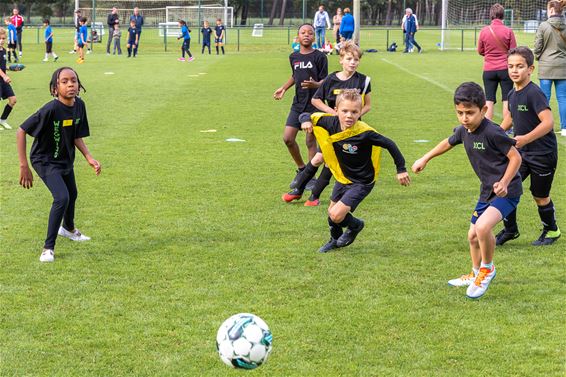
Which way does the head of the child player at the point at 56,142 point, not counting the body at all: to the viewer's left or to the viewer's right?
to the viewer's right

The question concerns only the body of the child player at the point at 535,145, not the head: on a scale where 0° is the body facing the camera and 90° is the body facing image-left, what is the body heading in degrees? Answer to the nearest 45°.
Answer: approximately 45°

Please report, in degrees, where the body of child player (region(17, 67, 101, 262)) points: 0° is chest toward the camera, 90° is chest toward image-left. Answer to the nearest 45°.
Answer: approximately 315°

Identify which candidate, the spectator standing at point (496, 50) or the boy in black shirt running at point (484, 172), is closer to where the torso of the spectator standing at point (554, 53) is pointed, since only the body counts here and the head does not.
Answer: the spectator standing

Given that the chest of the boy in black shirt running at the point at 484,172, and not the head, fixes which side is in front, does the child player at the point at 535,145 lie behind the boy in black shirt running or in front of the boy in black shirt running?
behind
